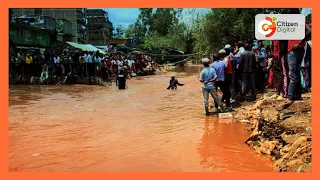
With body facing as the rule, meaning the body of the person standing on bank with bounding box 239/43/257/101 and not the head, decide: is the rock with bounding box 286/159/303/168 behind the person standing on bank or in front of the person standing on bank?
behind

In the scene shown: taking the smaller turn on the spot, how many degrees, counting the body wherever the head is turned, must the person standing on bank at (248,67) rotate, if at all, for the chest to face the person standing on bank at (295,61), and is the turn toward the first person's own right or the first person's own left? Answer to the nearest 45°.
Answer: approximately 180°

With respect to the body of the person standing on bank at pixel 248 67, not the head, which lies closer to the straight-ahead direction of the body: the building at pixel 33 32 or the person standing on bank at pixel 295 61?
the building
